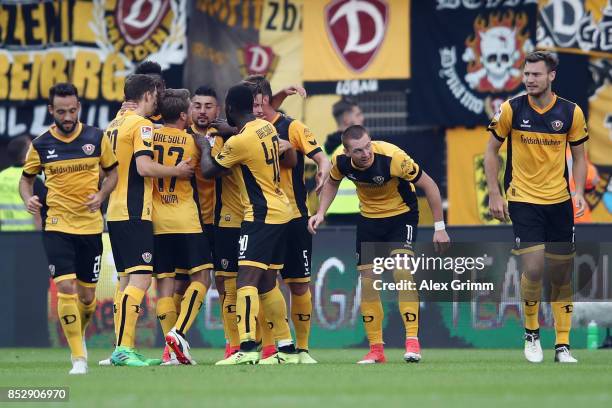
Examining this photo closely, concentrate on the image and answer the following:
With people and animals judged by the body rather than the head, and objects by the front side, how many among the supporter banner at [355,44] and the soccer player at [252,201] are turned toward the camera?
1

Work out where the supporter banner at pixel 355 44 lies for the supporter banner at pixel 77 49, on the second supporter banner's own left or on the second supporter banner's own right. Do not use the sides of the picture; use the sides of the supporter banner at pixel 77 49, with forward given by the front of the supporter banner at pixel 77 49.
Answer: on the second supporter banner's own left

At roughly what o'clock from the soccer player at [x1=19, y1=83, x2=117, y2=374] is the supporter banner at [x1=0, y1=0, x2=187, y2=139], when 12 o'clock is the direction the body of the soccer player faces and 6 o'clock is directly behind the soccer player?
The supporter banner is roughly at 6 o'clock from the soccer player.

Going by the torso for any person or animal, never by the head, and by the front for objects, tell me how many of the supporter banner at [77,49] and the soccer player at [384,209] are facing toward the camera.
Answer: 2

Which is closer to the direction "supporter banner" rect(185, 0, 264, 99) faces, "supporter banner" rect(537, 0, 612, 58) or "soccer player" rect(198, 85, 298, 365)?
the soccer player

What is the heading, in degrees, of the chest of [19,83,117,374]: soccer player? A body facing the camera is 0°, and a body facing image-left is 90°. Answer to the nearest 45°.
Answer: approximately 0°

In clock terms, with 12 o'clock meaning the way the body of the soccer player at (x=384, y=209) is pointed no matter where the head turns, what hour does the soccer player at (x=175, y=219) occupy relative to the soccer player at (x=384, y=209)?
the soccer player at (x=175, y=219) is roughly at 3 o'clock from the soccer player at (x=384, y=209).

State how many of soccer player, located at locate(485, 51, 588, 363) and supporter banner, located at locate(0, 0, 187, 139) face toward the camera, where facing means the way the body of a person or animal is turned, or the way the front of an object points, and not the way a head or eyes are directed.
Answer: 2

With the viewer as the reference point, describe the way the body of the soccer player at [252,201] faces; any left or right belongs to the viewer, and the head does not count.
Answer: facing away from the viewer and to the left of the viewer
